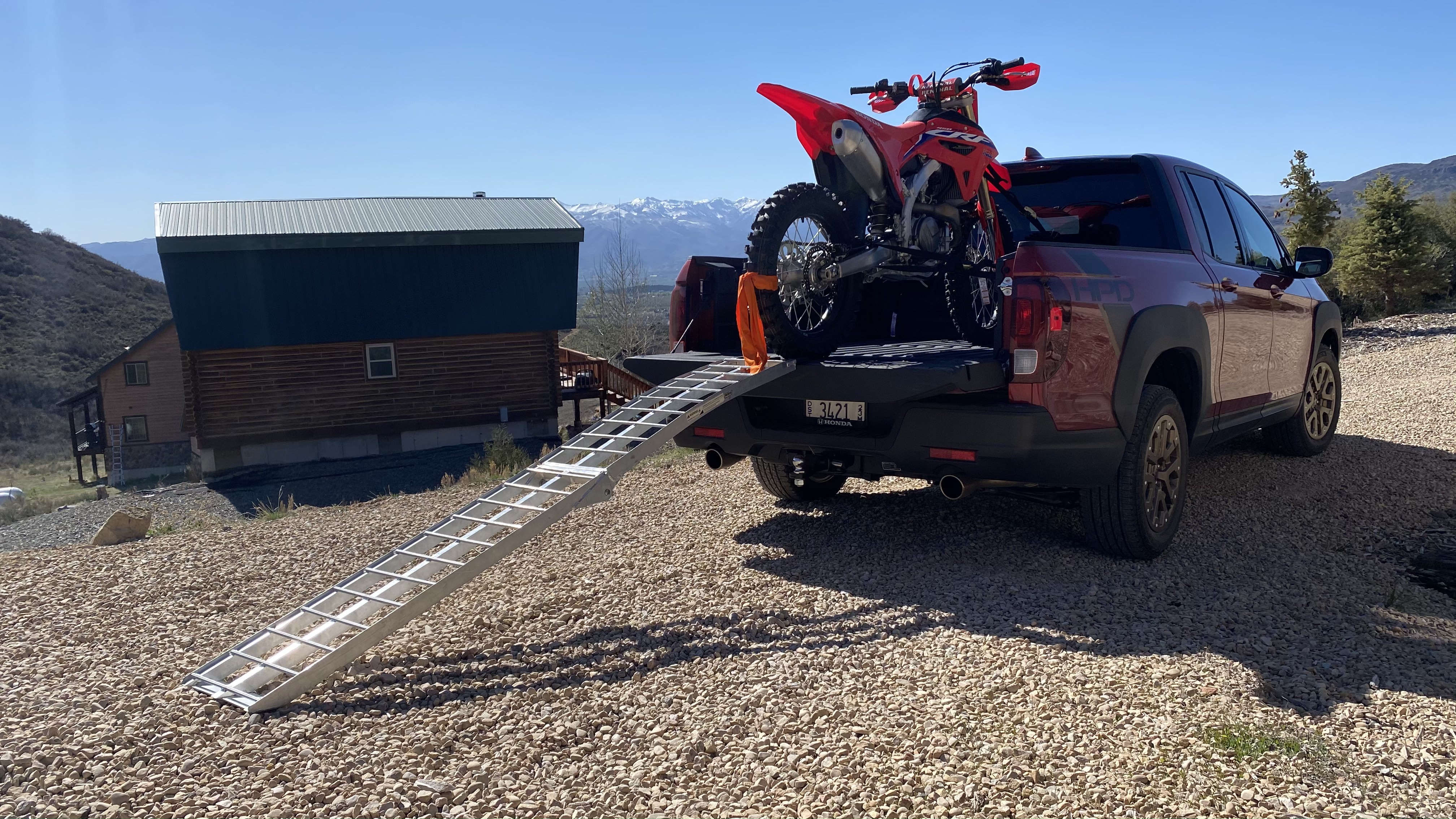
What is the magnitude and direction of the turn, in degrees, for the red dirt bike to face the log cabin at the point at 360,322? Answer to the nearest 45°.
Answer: approximately 90° to its left

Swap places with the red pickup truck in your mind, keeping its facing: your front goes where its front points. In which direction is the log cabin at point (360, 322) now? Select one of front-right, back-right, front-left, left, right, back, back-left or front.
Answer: left

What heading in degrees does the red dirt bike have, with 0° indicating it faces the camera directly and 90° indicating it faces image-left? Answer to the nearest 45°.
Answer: approximately 225°

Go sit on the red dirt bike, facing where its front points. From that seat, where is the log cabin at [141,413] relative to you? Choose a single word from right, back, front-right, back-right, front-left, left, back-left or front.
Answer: left

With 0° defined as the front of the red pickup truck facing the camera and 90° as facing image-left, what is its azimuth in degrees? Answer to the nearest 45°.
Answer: approximately 225°

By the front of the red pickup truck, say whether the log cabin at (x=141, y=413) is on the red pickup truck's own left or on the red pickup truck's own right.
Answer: on the red pickup truck's own left
